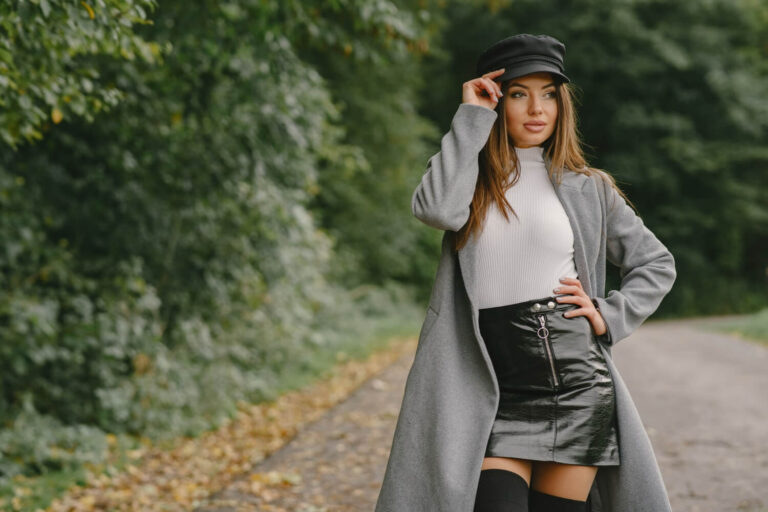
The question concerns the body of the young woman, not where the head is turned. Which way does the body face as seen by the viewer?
toward the camera
